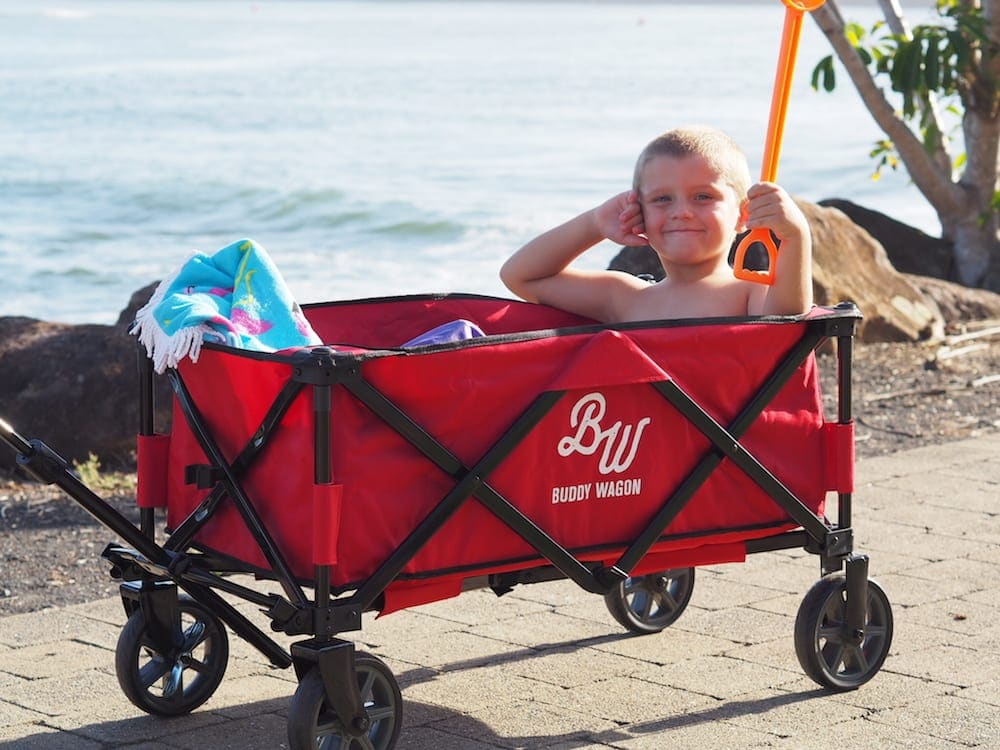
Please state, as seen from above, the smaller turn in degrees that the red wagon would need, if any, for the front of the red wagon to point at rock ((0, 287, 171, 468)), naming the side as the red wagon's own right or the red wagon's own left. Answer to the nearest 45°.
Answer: approximately 90° to the red wagon's own right

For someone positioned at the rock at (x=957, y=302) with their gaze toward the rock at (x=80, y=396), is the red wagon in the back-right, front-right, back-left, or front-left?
front-left

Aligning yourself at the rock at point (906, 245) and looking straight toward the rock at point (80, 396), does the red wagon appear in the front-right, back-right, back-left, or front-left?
front-left

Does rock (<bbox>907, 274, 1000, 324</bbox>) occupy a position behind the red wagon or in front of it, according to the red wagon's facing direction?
behind

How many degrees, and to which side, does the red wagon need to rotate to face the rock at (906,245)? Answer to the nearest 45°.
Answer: approximately 180°

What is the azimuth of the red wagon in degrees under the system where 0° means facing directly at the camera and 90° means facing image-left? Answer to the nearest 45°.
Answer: approximately 45°

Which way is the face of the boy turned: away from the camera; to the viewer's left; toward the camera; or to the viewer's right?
toward the camera
